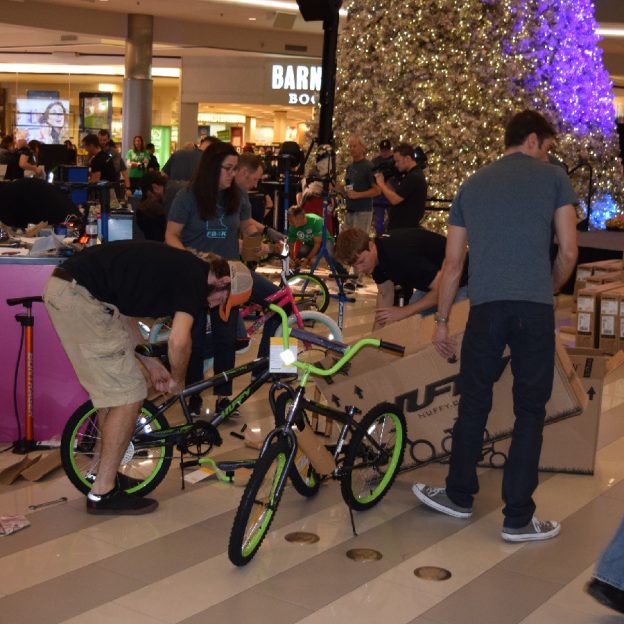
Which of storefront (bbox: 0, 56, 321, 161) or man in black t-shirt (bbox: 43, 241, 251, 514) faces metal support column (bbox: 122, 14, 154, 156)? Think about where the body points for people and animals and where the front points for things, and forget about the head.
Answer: the storefront

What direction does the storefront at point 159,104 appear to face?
toward the camera

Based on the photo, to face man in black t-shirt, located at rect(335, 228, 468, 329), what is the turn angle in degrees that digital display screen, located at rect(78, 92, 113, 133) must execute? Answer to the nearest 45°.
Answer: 0° — it already faces them

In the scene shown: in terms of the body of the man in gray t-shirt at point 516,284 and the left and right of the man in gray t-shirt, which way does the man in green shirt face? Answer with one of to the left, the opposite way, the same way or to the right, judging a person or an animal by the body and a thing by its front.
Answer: the opposite way

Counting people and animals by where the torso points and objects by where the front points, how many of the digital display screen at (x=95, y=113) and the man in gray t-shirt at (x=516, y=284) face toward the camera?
1

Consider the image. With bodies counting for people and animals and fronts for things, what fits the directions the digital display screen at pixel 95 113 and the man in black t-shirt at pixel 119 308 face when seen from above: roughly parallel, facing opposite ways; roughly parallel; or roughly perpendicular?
roughly perpendicular

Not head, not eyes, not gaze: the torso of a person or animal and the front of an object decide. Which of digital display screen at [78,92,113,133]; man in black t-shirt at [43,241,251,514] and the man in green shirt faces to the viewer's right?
the man in black t-shirt

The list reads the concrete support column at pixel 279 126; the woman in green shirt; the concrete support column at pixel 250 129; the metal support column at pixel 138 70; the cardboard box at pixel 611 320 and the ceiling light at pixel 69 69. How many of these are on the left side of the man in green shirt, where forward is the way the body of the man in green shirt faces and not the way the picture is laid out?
1

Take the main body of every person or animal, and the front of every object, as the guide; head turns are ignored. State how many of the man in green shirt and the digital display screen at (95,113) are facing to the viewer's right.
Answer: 0

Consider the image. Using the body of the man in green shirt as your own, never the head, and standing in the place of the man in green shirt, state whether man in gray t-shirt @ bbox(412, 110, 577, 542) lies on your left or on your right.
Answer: on your left

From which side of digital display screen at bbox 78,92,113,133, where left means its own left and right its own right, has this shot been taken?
front

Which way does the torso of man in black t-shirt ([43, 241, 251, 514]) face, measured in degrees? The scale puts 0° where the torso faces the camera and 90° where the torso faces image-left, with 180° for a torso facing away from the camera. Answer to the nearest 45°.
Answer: approximately 270°
